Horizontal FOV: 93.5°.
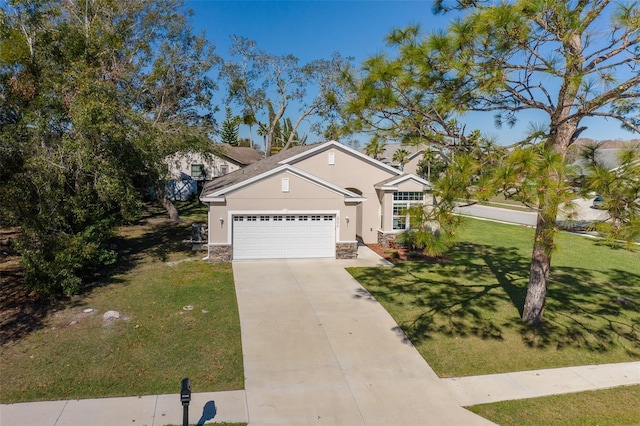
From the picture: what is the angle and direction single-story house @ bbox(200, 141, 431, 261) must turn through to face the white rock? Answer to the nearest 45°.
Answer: approximately 45° to its right

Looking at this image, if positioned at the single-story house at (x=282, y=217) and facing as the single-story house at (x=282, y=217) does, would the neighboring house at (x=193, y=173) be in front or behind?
behind

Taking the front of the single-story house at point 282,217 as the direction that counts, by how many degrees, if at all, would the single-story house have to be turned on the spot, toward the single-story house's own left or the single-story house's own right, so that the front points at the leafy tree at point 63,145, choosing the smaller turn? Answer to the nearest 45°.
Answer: approximately 45° to the single-story house's own right

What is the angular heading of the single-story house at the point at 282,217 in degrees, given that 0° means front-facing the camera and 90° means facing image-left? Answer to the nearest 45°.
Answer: approximately 0°
